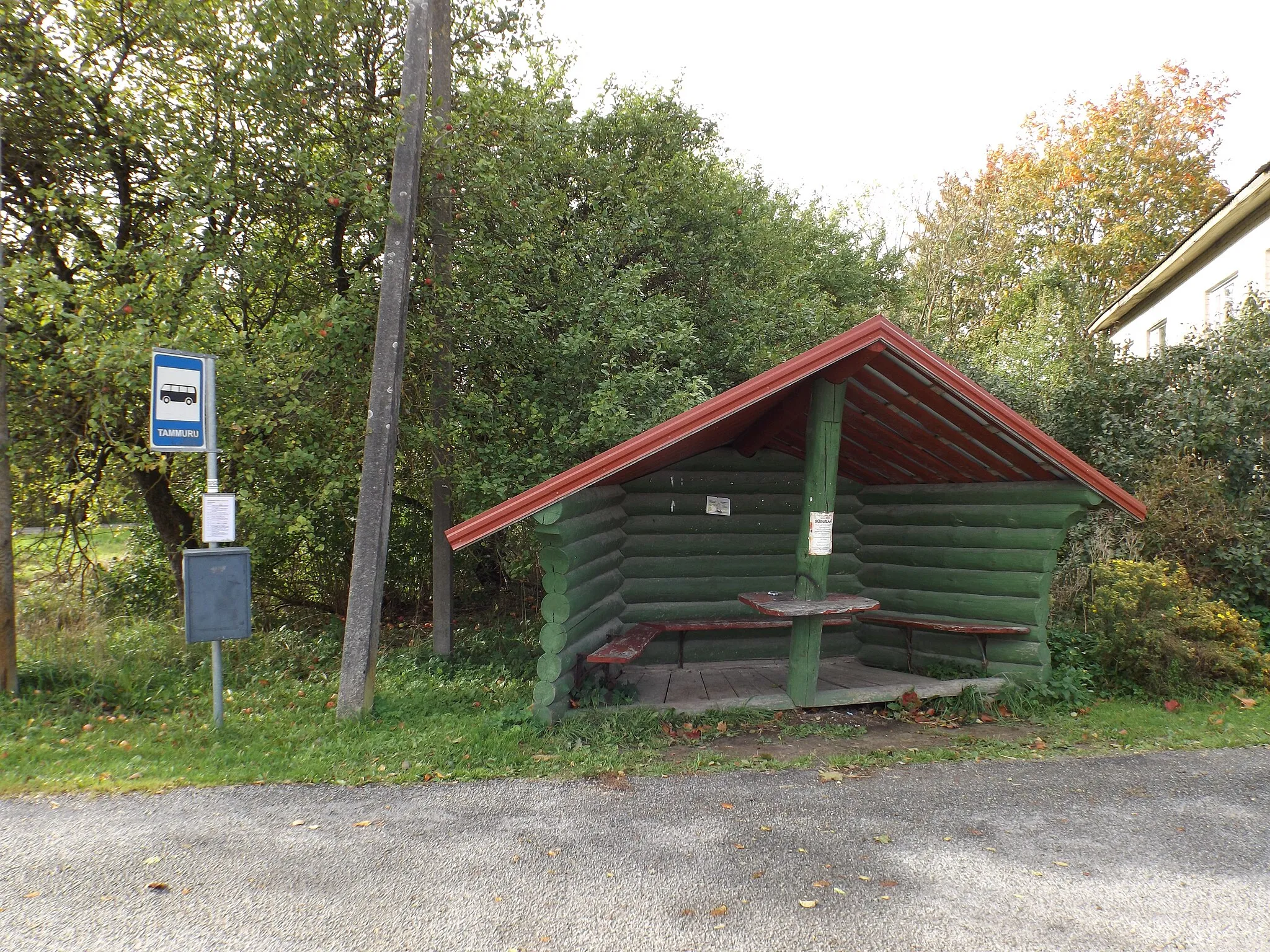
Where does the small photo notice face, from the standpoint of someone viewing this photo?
facing the viewer

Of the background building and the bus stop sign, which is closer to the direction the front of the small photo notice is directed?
the bus stop sign

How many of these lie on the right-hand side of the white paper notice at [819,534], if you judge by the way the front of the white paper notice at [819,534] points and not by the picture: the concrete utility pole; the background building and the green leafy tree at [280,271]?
2

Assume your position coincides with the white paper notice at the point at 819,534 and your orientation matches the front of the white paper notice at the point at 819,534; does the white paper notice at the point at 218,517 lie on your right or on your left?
on your right

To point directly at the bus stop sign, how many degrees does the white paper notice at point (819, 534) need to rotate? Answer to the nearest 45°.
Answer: approximately 90° to its right

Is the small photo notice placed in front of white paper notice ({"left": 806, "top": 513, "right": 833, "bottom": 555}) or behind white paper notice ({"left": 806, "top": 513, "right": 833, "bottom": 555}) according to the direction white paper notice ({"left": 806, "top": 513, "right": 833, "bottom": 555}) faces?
behind

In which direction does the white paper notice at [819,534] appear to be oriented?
toward the camera

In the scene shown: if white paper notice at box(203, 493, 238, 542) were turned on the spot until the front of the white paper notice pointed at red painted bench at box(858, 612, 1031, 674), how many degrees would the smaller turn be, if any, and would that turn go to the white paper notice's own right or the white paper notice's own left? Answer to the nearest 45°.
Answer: approximately 90° to the white paper notice's own left

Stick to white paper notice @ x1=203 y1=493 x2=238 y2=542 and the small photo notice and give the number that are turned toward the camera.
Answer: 2

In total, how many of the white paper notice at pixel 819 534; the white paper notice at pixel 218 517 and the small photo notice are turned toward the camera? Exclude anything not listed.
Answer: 3

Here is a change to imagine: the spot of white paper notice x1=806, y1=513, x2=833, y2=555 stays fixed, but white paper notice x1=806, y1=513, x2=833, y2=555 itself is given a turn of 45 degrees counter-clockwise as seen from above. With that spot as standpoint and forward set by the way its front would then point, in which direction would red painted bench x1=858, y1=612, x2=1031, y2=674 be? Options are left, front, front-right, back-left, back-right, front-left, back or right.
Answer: left

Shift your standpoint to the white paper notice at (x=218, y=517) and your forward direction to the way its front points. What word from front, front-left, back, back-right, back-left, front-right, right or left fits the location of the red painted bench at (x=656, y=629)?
left
